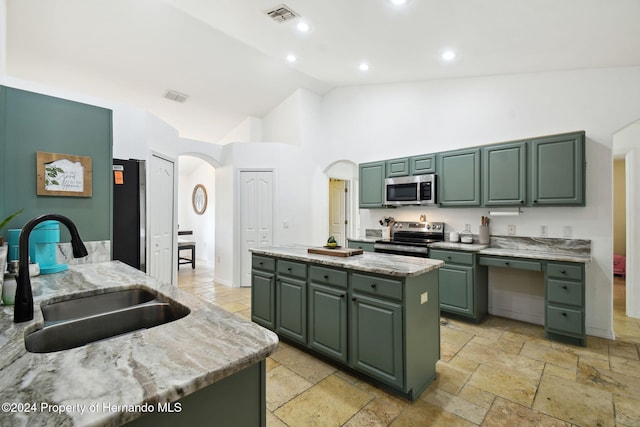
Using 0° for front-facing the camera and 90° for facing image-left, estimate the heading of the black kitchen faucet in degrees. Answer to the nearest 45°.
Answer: approximately 270°

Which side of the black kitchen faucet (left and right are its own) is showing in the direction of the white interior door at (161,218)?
left

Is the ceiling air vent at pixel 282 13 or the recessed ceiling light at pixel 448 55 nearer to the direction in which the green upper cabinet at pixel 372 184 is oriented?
the ceiling air vent

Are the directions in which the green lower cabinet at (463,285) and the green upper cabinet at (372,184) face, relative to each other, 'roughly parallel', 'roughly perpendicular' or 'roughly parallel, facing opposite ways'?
roughly parallel

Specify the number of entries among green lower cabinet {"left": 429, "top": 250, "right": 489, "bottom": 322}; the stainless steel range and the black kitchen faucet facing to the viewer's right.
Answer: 1

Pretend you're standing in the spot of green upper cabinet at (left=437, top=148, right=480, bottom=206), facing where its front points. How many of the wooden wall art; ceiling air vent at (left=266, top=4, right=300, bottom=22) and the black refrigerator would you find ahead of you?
3

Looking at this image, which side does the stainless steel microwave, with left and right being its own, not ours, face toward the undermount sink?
front

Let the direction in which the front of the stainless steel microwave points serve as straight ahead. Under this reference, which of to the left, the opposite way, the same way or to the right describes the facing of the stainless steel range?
the same way

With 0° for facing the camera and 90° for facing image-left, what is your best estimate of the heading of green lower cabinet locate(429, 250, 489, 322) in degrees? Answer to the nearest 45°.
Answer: approximately 45°

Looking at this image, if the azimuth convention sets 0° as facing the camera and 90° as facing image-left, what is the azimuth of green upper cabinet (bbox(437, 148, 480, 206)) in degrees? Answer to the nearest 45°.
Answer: approximately 45°

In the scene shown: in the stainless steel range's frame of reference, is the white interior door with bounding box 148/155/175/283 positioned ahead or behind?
ahead

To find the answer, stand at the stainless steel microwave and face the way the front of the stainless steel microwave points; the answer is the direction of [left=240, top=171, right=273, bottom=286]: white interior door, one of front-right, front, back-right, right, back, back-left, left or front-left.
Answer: front-right

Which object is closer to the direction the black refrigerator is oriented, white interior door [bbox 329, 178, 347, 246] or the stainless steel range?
the stainless steel range

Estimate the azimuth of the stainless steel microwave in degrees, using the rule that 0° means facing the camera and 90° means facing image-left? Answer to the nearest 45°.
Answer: approximately 45°

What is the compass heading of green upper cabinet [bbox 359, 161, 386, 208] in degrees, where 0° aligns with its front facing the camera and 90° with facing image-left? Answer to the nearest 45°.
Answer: approximately 45°
